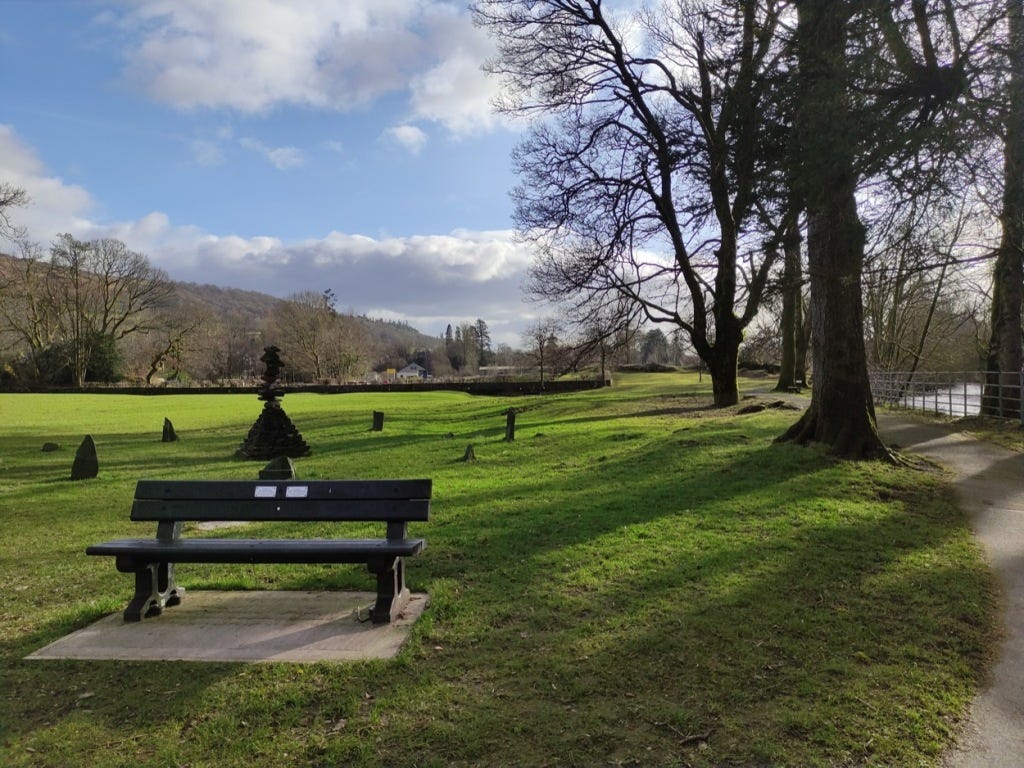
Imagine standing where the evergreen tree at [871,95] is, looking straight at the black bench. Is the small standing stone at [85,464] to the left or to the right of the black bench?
right

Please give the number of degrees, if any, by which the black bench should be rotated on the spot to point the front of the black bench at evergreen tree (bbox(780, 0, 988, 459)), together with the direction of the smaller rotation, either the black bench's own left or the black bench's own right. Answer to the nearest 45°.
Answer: approximately 90° to the black bench's own left
